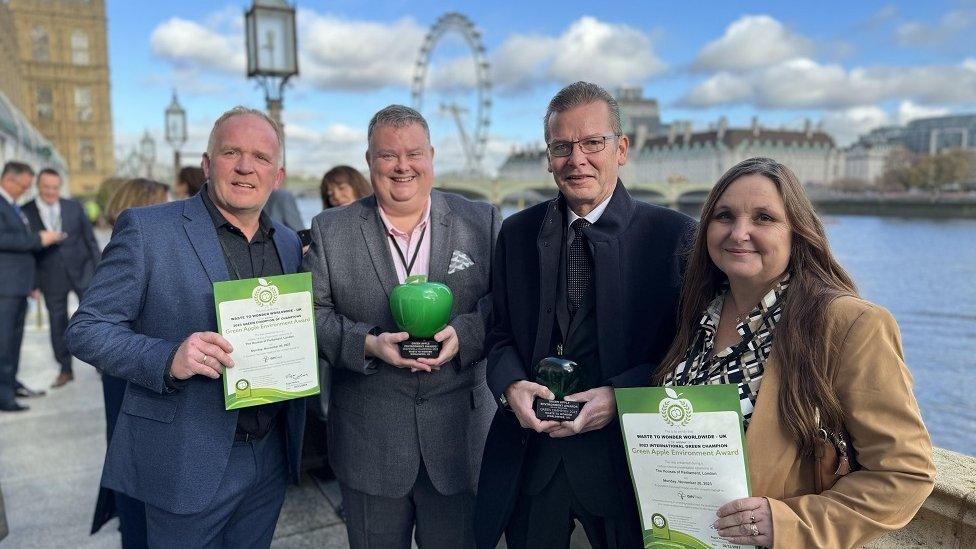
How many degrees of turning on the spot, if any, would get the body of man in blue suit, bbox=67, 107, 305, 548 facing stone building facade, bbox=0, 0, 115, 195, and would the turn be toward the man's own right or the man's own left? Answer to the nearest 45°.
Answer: approximately 135° to the man's own left

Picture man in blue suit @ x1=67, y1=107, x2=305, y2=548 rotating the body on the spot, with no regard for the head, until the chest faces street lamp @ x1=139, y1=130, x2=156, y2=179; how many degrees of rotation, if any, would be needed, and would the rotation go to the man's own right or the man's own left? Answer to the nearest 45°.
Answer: approximately 135° to the man's own left

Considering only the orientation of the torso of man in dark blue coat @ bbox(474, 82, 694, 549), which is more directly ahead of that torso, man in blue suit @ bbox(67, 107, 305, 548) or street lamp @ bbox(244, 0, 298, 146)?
the man in blue suit

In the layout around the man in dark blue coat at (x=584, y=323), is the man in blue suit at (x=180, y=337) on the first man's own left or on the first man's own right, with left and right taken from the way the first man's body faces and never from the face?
on the first man's own right

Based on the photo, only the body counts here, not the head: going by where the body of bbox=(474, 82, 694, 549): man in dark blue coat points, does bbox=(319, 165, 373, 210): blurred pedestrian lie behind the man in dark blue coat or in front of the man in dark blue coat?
behind

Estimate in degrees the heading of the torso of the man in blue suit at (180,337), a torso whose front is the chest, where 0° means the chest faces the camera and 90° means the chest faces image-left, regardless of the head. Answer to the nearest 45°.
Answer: approximately 315°
